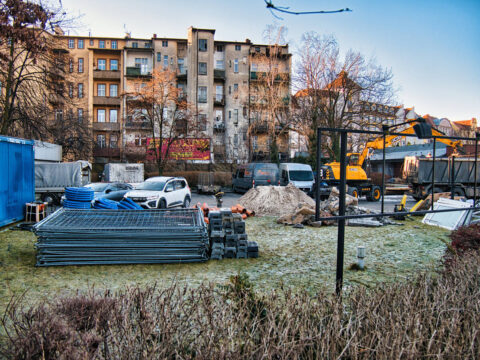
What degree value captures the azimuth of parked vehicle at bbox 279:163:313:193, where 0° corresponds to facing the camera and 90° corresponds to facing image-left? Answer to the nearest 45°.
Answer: approximately 315°

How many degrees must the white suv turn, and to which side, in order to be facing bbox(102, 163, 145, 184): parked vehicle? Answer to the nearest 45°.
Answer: approximately 135° to its right

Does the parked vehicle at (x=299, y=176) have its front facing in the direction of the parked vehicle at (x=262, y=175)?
no

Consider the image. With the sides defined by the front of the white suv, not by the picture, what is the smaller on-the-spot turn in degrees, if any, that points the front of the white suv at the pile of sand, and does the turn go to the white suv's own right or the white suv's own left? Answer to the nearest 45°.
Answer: approximately 135° to the white suv's own left

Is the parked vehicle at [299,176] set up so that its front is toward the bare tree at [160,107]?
no

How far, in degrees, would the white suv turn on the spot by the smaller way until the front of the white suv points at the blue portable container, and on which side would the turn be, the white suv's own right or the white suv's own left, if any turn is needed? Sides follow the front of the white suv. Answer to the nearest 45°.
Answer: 0° — it already faces it

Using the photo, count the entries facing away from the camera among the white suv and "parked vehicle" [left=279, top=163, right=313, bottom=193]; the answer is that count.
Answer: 0

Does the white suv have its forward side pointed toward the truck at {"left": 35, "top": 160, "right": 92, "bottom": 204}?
no

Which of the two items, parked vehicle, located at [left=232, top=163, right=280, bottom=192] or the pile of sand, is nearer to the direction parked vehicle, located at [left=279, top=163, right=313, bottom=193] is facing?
the pile of sand

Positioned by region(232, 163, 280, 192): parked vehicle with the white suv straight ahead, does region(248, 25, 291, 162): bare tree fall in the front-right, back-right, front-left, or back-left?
back-right

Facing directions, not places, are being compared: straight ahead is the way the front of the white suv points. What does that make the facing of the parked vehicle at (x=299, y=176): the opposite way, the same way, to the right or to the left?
to the left

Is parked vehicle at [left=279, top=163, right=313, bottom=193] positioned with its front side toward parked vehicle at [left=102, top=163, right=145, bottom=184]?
no

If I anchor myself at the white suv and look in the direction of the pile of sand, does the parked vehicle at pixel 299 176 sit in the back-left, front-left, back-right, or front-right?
front-left

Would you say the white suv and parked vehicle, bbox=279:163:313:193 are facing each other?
no

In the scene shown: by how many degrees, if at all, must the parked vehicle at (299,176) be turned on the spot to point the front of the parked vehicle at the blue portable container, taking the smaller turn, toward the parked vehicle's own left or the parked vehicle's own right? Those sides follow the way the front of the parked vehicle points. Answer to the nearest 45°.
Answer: approximately 90° to the parked vehicle's own right

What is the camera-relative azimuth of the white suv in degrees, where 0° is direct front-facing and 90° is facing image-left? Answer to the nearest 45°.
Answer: approximately 45°

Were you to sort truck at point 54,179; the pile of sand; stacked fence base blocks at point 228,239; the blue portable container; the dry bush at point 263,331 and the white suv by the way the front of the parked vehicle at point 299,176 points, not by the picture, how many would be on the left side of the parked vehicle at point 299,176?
0
